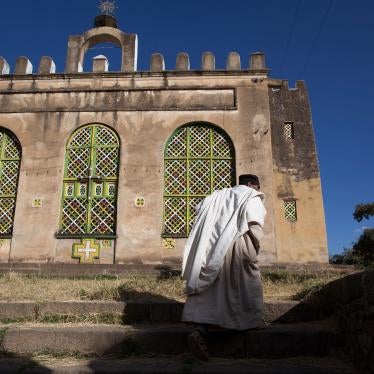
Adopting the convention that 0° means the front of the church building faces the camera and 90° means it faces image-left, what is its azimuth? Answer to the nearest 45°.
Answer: approximately 0°

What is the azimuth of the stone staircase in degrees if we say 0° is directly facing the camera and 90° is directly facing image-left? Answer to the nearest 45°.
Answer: approximately 0°

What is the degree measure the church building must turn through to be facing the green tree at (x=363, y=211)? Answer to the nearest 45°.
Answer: approximately 135° to its left

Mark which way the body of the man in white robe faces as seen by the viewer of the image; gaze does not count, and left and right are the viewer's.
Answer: facing away from the viewer and to the right of the viewer

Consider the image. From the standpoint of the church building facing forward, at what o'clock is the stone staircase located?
The stone staircase is roughly at 12 o'clock from the church building.

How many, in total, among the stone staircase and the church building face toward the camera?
2

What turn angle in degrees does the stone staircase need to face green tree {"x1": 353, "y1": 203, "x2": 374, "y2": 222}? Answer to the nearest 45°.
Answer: approximately 135° to its left
